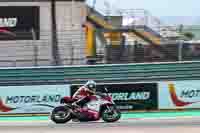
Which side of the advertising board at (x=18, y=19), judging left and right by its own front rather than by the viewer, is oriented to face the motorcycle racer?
front

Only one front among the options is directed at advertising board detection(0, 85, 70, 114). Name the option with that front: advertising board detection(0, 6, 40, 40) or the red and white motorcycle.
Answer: advertising board detection(0, 6, 40, 40)

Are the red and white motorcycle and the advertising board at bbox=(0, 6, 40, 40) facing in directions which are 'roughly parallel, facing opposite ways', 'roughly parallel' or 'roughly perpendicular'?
roughly perpendicular

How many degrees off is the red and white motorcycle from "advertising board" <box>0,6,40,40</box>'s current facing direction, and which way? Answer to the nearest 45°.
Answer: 0° — it already faces it

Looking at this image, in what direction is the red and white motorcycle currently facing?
to the viewer's right

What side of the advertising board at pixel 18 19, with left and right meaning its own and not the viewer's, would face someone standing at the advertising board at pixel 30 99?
front

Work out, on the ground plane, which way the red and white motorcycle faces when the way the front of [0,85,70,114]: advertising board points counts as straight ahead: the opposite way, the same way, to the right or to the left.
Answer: to the left

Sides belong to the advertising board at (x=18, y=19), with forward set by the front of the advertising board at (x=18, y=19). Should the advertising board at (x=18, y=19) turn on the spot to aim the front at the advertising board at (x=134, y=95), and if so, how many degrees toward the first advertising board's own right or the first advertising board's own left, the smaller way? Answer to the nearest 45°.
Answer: approximately 45° to the first advertising board's own left
